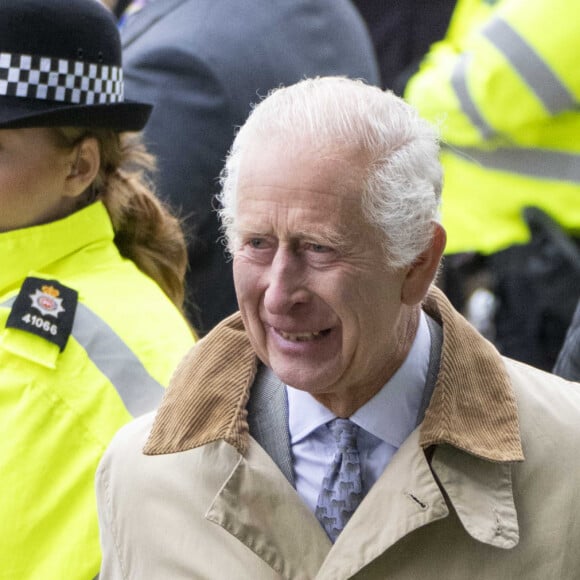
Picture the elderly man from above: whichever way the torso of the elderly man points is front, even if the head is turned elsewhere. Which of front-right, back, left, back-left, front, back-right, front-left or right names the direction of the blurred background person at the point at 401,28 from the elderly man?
back-right

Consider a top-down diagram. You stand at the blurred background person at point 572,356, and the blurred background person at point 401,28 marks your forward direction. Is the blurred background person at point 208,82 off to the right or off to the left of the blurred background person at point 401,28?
left

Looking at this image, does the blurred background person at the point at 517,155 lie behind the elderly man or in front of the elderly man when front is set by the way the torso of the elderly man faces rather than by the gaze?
behind

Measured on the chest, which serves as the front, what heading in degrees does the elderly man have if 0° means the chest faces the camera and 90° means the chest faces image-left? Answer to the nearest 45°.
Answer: approximately 45°
